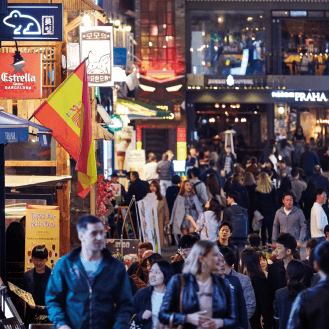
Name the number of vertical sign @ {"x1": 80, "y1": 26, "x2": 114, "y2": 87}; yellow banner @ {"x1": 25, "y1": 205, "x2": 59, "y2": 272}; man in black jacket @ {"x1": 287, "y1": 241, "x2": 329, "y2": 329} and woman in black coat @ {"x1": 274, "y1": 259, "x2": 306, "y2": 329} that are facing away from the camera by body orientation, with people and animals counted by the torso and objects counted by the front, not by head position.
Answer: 2

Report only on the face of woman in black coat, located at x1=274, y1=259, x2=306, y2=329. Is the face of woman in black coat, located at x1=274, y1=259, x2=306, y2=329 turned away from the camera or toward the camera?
away from the camera

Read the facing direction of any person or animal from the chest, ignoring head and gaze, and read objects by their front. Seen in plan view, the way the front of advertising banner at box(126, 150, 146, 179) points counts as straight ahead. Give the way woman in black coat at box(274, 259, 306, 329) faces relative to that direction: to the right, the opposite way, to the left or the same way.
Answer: the opposite way

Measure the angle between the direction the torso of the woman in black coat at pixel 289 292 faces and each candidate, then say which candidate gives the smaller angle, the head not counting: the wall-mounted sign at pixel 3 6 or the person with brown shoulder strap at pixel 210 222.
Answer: the person with brown shoulder strap

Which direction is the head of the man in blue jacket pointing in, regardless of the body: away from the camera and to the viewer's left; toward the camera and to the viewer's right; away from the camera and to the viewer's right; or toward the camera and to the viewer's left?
toward the camera and to the viewer's right

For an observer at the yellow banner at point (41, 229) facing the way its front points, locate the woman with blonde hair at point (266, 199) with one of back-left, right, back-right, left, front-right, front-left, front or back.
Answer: back-left

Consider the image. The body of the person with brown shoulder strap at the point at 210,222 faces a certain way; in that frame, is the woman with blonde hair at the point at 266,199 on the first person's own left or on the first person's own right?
on the first person's own right

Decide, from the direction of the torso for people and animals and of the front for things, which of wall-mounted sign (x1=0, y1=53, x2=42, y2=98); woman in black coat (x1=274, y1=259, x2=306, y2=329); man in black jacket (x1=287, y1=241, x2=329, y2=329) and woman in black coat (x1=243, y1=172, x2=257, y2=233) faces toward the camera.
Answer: the wall-mounted sign

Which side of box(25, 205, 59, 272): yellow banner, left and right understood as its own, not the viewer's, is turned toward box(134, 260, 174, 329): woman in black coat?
front

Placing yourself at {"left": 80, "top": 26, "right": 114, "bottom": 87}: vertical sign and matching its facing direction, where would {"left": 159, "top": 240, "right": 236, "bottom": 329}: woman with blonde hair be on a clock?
The woman with blonde hair is roughly at 12 o'clock from the vertical sign.

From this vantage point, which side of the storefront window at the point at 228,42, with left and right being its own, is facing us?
front

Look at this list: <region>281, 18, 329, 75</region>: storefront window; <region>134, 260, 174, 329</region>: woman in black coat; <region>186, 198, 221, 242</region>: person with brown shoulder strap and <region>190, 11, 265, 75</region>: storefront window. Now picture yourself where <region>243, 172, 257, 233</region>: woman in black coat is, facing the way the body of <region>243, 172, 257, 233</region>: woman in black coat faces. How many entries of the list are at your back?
2

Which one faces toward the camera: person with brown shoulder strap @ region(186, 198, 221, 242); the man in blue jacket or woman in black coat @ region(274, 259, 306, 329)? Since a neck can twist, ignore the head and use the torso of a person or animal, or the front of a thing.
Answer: the man in blue jacket

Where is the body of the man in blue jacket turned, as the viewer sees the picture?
toward the camera
